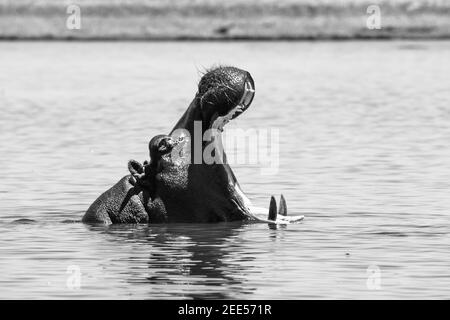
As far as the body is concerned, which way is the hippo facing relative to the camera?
to the viewer's right
